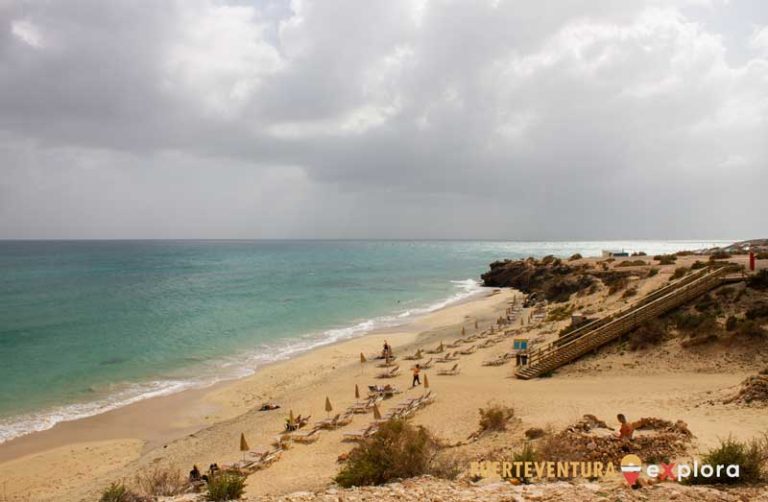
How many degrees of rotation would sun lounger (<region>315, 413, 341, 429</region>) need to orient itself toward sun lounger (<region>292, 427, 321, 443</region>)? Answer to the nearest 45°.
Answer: approximately 45° to its left

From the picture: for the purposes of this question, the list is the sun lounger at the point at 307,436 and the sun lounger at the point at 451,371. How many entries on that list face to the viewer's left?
2

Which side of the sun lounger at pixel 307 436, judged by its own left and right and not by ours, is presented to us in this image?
left

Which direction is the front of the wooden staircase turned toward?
to the viewer's left

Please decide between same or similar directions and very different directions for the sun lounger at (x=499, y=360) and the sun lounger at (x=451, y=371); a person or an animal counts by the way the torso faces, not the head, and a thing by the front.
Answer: same or similar directions

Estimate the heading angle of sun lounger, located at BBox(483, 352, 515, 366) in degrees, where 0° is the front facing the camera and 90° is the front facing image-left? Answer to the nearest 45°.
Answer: approximately 90°

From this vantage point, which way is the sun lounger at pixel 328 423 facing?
to the viewer's left

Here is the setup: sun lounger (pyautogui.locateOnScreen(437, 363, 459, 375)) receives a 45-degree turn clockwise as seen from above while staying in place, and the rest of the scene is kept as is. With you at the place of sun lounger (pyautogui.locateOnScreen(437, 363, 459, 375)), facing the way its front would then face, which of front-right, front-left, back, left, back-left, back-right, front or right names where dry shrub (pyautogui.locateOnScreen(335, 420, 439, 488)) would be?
back-left

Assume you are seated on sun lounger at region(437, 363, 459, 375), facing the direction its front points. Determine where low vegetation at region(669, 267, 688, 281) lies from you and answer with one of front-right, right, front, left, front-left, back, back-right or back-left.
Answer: back-right

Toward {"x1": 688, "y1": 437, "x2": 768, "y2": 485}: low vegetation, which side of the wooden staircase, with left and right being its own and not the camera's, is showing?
left

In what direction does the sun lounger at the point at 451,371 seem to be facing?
to the viewer's left

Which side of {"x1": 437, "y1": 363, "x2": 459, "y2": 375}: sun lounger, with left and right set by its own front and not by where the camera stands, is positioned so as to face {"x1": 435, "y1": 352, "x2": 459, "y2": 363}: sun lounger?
right

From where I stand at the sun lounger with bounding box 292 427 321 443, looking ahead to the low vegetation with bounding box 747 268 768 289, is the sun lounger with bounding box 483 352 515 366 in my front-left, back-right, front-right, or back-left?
front-left

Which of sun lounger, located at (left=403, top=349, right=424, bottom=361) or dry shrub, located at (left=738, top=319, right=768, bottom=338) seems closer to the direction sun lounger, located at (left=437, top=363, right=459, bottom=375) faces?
the sun lounger
